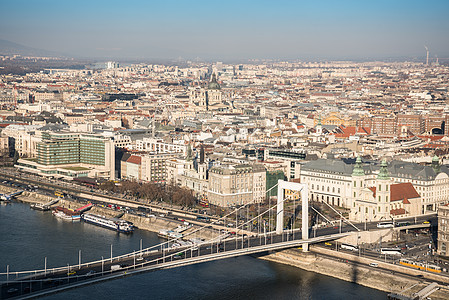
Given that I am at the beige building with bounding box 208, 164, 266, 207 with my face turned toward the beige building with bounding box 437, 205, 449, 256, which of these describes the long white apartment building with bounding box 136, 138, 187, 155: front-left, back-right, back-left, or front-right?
back-left
